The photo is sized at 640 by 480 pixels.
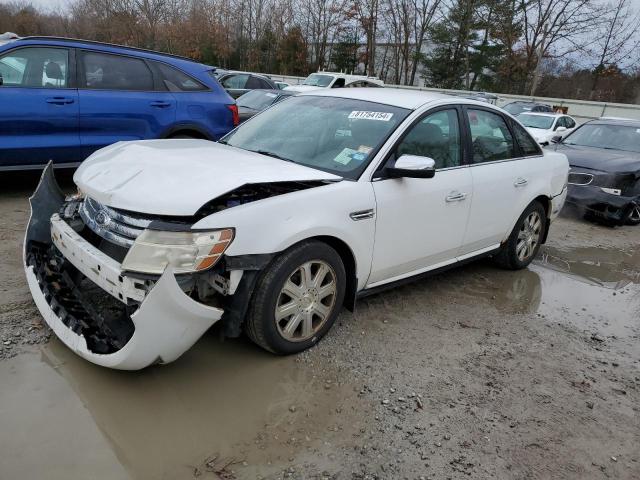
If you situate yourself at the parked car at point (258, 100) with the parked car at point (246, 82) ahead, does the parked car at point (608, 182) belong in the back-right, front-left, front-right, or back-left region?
back-right

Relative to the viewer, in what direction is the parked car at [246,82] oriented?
to the viewer's left

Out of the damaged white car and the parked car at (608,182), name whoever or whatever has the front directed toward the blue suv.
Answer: the parked car

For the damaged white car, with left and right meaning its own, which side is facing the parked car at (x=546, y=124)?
back

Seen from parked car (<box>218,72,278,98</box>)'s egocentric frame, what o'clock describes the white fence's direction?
The white fence is roughly at 5 o'clock from the parked car.

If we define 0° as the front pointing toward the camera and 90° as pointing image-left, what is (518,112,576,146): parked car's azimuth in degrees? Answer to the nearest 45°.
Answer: approximately 45°

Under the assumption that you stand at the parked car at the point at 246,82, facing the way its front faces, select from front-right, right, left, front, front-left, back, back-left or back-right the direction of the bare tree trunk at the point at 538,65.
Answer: back-right

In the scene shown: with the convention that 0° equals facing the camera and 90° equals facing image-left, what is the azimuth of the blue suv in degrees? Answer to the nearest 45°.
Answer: approximately 90°

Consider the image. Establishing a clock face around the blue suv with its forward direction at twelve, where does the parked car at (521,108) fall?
The parked car is roughly at 5 o'clock from the blue suv.
